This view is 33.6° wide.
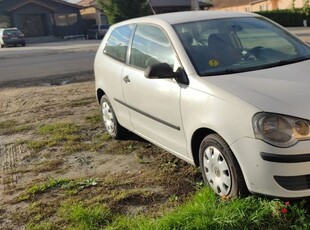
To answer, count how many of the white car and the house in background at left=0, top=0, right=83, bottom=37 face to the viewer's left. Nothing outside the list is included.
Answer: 0

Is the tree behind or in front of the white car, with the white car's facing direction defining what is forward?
behind

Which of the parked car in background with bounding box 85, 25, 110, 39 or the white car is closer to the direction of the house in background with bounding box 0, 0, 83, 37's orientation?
the white car

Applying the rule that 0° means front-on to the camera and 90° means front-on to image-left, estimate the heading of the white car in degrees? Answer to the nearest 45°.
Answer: approximately 315°

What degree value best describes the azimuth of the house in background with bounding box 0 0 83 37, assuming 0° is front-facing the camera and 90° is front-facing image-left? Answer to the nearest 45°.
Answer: approximately 0°

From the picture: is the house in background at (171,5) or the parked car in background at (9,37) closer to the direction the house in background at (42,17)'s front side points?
the parked car in background

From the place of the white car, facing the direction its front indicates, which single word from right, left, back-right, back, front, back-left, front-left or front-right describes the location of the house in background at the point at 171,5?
back-left

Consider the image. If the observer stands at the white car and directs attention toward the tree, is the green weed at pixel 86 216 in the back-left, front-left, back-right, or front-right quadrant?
back-left

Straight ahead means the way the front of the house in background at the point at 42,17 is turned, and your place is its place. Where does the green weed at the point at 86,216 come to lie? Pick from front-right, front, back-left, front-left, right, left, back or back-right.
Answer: front

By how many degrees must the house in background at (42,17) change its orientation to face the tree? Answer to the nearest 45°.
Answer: approximately 45° to its left

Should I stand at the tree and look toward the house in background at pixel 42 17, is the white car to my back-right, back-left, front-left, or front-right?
back-left

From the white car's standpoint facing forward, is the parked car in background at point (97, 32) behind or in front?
behind

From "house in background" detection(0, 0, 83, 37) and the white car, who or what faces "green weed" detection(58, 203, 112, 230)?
the house in background

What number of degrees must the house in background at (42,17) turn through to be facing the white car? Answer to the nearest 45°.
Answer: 0° — it already faces it
